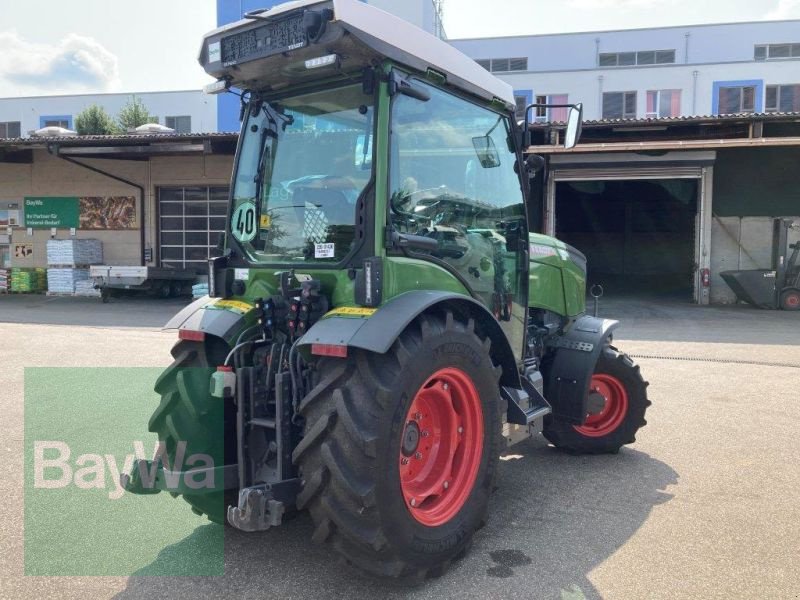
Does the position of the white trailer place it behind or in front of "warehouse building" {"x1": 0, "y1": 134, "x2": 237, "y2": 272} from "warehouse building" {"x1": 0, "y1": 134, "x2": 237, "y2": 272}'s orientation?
in front

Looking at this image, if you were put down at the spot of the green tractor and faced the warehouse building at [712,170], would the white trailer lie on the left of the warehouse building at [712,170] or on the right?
left

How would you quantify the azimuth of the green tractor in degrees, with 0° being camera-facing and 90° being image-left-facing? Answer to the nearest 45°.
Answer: approximately 225°

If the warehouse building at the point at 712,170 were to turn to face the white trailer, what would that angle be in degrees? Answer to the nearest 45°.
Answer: approximately 90° to its right

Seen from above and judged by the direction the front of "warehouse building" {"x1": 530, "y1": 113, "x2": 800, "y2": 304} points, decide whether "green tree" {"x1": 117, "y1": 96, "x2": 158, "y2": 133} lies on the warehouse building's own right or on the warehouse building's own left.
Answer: on the warehouse building's own right

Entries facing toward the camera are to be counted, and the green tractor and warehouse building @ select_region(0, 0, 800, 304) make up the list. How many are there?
1

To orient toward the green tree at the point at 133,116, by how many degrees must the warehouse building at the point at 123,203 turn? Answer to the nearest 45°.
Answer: approximately 180°

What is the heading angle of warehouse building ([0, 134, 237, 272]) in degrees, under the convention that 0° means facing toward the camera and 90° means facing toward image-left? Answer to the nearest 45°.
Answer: approximately 0°

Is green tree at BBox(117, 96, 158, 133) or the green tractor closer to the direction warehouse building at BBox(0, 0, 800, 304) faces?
the green tractor
